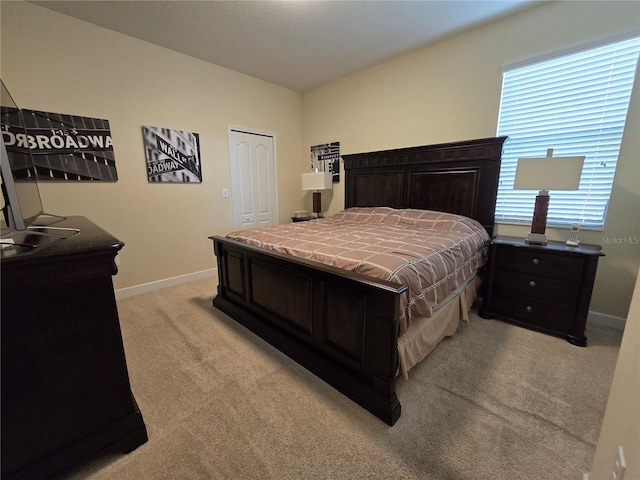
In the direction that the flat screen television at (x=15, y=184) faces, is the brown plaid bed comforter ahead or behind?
ahead

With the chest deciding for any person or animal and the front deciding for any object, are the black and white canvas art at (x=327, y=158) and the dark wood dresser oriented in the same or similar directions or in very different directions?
very different directions

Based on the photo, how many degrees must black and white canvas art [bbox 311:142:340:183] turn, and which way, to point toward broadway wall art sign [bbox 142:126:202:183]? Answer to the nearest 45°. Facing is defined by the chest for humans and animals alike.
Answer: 0° — it already faces it

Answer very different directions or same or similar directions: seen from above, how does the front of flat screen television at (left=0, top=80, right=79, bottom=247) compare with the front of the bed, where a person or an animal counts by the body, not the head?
very different directions

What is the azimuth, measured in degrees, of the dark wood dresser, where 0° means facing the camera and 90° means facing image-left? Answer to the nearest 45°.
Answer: approximately 270°

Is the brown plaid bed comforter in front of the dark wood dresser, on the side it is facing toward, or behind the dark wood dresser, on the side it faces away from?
in front

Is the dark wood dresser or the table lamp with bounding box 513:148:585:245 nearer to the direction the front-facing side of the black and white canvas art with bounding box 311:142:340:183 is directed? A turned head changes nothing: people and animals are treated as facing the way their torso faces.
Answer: the dark wood dresser

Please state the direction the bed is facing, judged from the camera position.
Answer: facing the viewer and to the left of the viewer

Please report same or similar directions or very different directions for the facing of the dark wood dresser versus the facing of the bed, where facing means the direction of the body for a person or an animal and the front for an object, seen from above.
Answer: very different directions

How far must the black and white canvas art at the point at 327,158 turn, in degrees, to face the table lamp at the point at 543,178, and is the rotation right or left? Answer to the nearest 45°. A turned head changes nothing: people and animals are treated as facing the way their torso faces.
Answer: approximately 90° to its left

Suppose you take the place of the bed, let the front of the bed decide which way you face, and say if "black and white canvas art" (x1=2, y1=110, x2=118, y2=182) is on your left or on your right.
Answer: on your right

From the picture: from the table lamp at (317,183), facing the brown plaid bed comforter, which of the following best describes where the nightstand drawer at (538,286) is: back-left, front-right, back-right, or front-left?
front-left

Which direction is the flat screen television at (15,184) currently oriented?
to the viewer's right
